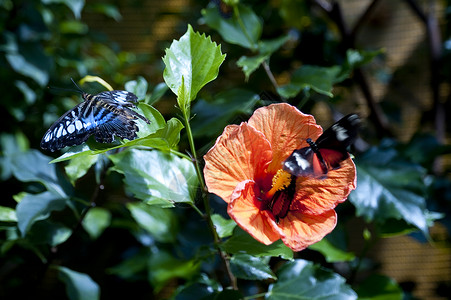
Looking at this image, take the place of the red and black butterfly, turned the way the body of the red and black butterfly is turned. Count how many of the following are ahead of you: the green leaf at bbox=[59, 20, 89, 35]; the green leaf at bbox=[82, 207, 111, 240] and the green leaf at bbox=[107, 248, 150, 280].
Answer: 3

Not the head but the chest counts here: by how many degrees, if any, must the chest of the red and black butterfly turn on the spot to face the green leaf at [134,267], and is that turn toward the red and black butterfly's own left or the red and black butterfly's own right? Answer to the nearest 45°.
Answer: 0° — it already faces it

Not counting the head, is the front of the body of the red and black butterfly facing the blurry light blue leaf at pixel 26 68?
yes

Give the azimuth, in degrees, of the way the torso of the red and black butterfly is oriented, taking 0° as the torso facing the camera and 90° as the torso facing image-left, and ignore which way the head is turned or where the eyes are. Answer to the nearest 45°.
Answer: approximately 135°
